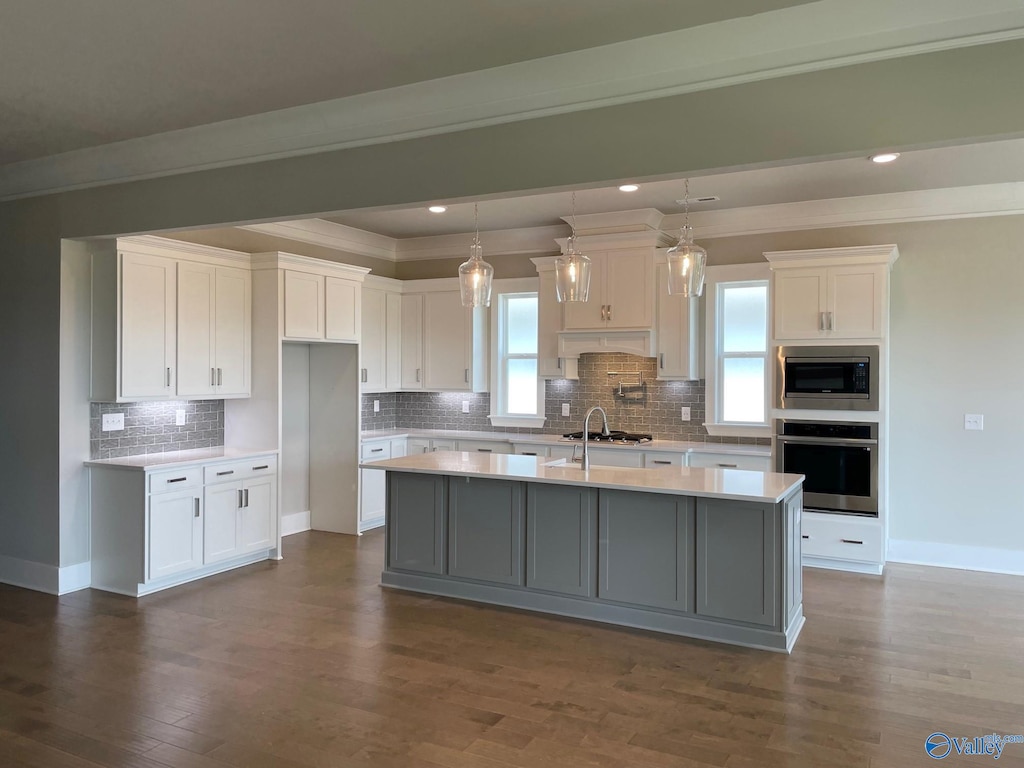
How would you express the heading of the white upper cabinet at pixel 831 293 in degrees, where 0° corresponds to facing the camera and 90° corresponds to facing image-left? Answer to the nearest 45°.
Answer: approximately 0°

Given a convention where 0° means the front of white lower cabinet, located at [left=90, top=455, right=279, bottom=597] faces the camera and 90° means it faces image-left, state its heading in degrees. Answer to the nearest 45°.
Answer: approximately 315°

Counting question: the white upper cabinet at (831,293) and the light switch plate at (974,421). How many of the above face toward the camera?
2

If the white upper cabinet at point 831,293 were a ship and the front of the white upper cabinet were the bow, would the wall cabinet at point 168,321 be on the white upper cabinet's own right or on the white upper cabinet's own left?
on the white upper cabinet's own right

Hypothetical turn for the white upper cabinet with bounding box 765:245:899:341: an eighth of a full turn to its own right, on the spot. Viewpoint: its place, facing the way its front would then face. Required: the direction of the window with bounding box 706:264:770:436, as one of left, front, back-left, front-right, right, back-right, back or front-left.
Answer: right

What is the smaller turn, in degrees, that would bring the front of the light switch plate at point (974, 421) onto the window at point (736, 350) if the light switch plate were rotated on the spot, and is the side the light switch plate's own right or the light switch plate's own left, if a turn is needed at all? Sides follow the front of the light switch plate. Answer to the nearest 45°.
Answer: approximately 90° to the light switch plate's own right

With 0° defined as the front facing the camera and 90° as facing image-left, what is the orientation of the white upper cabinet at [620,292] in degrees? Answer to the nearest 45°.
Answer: approximately 0°
